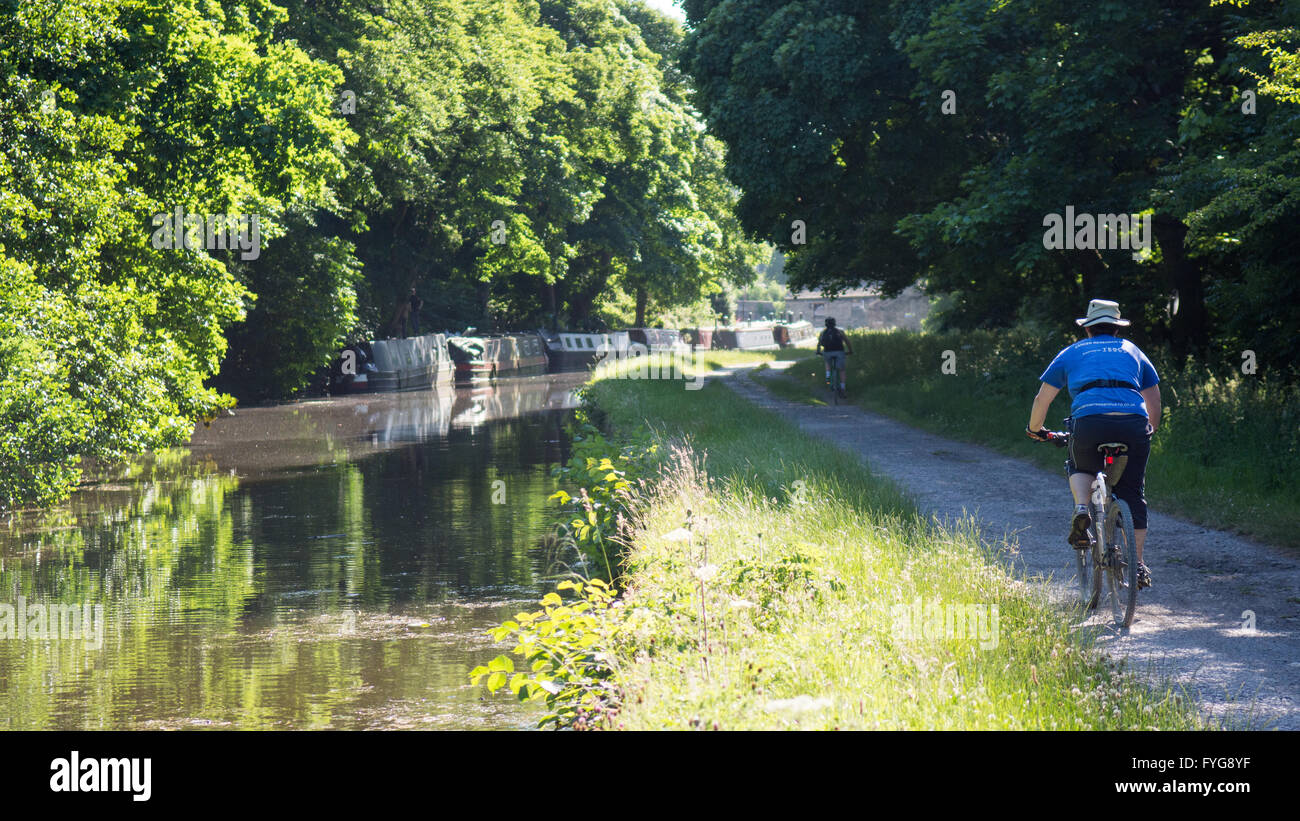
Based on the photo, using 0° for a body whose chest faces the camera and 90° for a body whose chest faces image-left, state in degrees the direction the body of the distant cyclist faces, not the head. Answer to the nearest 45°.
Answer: approximately 180°

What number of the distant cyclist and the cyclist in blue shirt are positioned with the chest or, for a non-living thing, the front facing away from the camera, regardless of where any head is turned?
2

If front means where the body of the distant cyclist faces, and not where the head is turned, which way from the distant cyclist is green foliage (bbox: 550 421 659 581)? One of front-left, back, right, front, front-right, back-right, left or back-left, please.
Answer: back

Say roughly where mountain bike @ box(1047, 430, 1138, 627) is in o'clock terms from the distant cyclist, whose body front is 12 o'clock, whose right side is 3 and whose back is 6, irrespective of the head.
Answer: The mountain bike is roughly at 6 o'clock from the distant cyclist.

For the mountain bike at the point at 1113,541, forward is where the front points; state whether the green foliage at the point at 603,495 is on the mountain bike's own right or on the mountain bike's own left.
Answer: on the mountain bike's own left

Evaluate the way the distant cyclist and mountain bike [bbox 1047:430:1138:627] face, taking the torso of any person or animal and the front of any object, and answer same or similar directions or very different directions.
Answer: same or similar directions

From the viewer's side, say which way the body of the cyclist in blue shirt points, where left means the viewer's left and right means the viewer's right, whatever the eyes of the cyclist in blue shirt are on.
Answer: facing away from the viewer

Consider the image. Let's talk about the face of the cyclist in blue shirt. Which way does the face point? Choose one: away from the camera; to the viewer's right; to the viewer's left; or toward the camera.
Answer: away from the camera

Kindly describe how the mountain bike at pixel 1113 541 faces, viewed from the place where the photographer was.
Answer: facing away from the viewer

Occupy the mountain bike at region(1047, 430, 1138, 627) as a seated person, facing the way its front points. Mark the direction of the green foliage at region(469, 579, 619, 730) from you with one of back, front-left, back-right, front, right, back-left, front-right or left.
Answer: back-left

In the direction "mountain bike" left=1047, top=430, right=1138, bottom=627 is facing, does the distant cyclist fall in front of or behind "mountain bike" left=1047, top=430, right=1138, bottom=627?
in front

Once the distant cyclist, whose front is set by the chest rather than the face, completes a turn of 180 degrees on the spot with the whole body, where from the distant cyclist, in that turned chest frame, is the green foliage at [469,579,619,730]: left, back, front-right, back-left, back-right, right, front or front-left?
front

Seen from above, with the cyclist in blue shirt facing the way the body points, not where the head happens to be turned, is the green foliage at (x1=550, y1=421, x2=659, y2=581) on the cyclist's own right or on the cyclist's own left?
on the cyclist's own left

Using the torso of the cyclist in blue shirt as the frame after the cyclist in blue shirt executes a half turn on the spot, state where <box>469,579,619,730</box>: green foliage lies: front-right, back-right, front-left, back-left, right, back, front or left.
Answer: front-right

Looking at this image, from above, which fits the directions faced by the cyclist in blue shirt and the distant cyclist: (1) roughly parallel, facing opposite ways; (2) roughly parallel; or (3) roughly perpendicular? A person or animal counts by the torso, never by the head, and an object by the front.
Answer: roughly parallel
